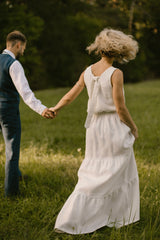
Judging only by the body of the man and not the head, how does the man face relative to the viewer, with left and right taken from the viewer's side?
facing away from the viewer and to the right of the viewer

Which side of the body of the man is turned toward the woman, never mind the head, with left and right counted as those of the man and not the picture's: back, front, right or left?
right

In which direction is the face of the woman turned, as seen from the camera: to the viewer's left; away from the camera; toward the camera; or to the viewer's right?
away from the camera
